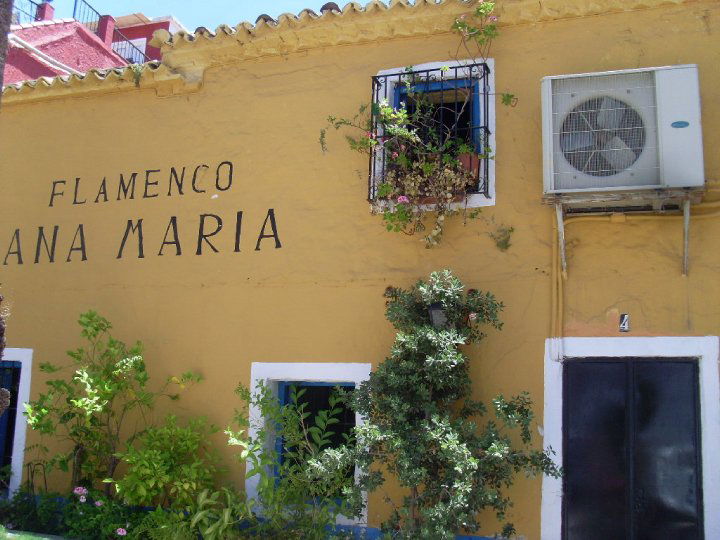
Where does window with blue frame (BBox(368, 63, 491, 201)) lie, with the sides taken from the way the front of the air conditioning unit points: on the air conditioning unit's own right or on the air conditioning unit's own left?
on the air conditioning unit's own right

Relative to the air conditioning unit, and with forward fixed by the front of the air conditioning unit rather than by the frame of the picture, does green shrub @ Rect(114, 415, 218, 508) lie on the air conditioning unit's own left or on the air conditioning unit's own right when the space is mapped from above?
on the air conditioning unit's own right

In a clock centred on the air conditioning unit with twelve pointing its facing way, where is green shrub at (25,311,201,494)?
The green shrub is roughly at 3 o'clock from the air conditioning unit.

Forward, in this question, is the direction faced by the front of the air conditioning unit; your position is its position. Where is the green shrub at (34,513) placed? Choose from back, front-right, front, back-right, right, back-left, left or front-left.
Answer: right

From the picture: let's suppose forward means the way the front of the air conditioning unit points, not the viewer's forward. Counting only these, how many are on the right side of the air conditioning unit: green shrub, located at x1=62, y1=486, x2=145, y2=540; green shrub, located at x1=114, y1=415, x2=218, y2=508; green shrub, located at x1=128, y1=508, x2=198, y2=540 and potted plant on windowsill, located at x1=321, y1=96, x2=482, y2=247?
4

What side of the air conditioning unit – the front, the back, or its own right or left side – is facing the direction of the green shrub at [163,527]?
right

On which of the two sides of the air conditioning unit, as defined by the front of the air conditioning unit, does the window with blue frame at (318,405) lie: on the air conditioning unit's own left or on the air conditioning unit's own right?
on the air conditioning unit's own right

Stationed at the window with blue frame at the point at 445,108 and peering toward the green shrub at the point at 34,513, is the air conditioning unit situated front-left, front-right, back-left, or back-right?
back-left

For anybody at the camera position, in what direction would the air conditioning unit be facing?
facing the viewer

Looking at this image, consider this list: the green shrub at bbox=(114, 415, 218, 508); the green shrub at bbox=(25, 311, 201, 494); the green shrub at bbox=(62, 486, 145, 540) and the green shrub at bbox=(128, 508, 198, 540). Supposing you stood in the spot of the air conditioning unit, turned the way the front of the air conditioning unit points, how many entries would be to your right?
4

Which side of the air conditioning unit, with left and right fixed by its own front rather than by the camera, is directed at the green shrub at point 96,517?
right
